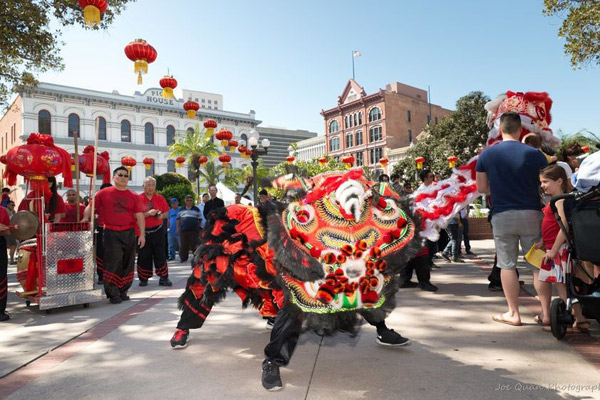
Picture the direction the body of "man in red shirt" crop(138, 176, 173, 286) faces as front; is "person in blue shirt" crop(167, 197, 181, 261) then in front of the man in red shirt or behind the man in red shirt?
behind

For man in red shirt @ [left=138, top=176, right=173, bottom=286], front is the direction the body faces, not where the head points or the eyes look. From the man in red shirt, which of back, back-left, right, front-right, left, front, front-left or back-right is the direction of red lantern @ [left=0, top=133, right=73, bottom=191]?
front-right

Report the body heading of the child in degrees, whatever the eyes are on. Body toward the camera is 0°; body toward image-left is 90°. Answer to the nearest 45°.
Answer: approximately 90°

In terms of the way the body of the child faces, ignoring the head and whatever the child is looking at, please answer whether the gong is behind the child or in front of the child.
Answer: in front

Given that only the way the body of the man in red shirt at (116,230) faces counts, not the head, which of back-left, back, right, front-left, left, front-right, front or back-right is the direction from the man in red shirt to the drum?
right

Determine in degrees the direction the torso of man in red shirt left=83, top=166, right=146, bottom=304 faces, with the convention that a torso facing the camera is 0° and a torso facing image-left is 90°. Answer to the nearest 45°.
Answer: approximately 0°

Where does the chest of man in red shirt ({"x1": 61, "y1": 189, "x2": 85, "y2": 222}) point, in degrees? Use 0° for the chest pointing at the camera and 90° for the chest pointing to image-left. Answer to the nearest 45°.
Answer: approximately 0°

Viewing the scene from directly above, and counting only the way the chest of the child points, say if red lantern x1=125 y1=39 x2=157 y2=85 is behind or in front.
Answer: in front
